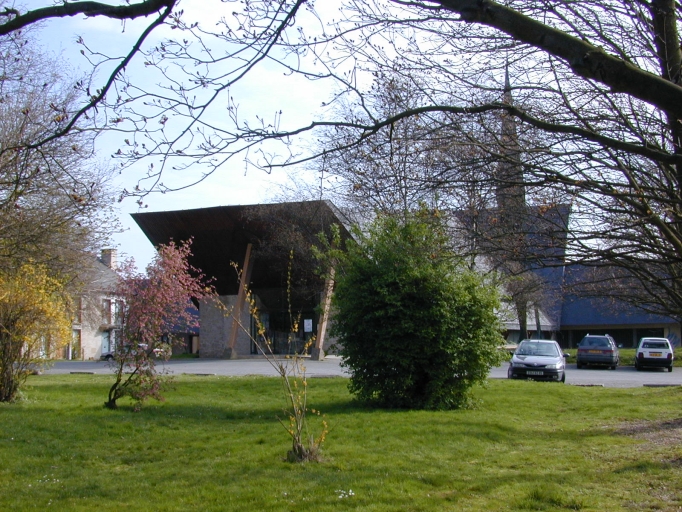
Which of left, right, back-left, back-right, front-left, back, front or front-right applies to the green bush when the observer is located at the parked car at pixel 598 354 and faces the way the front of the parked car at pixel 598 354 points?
back

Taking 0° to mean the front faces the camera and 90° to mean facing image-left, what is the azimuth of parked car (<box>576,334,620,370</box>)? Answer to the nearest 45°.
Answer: approximately 180°

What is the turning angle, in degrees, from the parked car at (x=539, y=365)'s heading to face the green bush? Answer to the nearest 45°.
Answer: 0° — it already faces it

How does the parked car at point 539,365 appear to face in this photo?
toward the camera

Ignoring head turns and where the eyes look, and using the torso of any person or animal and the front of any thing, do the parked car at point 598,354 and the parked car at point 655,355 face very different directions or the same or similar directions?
same or similar directions

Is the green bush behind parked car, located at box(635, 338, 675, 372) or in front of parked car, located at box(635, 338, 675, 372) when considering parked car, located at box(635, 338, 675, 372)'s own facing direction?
behind

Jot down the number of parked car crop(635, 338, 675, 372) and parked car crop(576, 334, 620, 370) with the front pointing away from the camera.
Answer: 2

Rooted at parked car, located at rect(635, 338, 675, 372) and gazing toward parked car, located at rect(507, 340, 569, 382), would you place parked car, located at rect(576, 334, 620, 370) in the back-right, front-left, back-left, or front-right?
front-right

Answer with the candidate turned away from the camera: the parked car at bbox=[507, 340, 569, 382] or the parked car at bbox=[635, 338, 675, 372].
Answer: the parked car at bbox=[635, 338, 675, 372]

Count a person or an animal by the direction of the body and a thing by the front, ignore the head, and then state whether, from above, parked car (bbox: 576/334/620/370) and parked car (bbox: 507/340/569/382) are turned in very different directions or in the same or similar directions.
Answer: very different directions

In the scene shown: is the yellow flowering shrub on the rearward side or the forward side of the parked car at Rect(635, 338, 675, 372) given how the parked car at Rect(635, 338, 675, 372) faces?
on the rearward side

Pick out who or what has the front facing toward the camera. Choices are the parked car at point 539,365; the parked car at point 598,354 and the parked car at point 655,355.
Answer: the parked car at point 539,365

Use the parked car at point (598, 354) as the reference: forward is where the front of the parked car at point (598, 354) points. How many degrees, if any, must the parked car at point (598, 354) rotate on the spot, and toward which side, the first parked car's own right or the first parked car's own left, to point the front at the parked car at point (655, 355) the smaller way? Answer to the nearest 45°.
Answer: approximately 90° to the first parked car's own right

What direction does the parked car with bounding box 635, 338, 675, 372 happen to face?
away from the camera

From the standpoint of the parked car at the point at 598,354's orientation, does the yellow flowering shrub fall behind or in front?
behind
